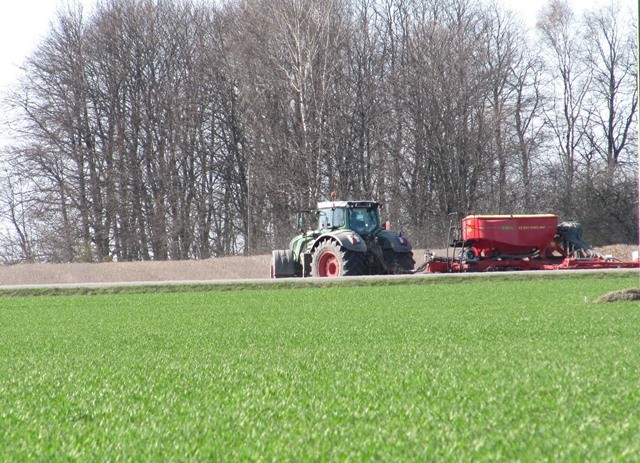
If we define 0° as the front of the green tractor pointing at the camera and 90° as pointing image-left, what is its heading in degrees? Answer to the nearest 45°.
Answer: approximately 135°
